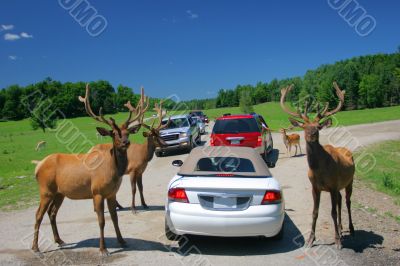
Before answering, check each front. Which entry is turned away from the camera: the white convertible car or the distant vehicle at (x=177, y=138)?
the white convertible car

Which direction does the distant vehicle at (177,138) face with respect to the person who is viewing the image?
facing the viewer and to the left of the viewer

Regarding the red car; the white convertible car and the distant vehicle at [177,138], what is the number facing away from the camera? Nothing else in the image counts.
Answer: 2

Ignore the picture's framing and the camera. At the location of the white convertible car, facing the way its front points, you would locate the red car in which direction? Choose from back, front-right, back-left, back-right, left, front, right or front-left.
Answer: front

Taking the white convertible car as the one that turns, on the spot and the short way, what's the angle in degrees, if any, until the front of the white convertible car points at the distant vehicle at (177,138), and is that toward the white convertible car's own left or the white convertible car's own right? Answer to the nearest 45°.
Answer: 0° — it already faces it

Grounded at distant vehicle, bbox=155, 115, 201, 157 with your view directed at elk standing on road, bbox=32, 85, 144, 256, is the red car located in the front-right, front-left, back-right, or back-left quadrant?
front-left

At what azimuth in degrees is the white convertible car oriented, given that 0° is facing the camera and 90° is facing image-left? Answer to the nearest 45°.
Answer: approximately 180°

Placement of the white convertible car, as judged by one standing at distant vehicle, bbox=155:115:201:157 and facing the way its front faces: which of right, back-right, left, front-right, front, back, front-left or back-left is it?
front-left

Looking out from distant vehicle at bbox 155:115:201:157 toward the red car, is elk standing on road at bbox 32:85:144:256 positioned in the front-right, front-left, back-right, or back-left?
front-right

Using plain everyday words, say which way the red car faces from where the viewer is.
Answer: facing away from the viewer

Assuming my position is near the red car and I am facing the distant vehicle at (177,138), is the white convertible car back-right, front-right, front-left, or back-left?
back-left

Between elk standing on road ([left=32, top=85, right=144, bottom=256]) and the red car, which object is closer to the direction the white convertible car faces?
the red car

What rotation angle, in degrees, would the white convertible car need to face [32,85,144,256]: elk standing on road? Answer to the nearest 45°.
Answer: approximately 90° to its left
